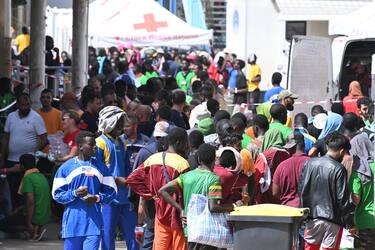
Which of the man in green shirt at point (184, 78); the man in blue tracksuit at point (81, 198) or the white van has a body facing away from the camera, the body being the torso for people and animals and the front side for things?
the white van

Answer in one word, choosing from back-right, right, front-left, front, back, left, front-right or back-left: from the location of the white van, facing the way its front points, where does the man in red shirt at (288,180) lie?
back

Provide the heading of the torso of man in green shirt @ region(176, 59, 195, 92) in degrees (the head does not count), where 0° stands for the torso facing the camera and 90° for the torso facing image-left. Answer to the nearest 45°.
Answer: approximately 0°

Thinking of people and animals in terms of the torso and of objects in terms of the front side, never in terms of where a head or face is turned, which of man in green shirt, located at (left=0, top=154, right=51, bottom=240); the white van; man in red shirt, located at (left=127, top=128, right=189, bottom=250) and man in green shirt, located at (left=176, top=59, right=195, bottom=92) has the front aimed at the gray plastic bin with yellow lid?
man in green shirt, located at (left=176, top=59, right=195, bottom=92)

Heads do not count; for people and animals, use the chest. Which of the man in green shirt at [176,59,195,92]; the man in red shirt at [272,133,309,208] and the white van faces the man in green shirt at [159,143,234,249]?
the man in green shirt at [176,59,195,92]

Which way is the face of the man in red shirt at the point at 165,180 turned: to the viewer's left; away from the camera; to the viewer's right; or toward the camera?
away from the camera

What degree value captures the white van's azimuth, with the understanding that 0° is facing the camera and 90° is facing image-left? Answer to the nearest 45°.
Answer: approximately 180°
